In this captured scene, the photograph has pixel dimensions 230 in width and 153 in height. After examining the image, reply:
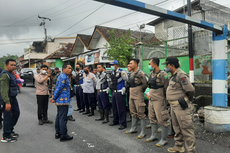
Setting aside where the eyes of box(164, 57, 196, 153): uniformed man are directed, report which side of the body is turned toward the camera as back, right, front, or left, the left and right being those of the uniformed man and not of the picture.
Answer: left

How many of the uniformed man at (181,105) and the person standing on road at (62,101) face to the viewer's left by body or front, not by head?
1

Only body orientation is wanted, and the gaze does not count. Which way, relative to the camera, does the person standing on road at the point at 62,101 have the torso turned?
to the viewer's right

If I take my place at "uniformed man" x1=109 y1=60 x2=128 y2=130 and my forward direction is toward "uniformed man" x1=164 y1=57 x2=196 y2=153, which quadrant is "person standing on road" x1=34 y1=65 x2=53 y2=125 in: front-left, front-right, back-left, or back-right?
back-right

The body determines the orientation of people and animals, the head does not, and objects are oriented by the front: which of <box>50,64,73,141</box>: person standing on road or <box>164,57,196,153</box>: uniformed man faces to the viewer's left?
the uniformed man

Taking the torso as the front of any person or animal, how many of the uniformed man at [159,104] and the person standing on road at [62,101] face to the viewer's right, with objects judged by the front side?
1

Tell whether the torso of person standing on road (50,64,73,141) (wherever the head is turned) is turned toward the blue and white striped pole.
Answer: yes

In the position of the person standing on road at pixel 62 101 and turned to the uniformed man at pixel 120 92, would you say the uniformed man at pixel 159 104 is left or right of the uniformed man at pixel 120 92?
right

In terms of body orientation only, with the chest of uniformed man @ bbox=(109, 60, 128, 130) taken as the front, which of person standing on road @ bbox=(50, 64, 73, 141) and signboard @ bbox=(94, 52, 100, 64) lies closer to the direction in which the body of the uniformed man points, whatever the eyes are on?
the person standing on road

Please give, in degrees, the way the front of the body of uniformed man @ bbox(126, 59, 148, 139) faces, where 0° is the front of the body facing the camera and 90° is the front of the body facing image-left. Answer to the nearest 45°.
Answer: approximately 45°

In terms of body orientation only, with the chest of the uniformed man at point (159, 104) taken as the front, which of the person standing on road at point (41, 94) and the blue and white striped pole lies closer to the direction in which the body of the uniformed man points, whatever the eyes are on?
the person standing on road
